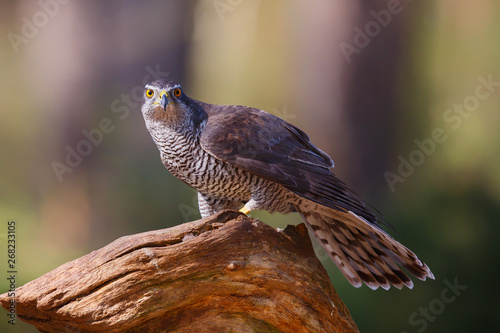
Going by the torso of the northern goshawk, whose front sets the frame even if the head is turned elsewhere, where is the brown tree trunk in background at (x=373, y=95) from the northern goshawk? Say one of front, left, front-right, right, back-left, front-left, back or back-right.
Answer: right

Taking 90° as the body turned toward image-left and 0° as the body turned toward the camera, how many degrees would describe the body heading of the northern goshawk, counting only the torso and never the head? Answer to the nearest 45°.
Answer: approximately 90°
